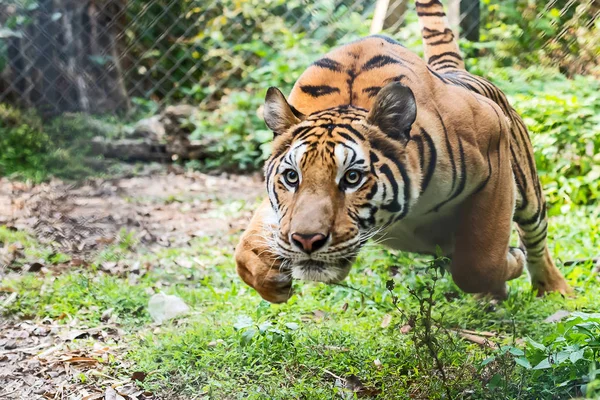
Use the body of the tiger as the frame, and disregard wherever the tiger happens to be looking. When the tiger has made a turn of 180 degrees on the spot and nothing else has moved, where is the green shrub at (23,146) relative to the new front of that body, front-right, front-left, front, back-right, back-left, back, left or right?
left

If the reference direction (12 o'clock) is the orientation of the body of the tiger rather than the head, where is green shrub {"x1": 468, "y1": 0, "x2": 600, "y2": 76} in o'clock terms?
The green shrub is roughly at 5 o'clock from the tiger.

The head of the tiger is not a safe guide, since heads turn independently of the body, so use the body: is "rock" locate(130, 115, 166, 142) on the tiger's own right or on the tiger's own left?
on the tiger's own right

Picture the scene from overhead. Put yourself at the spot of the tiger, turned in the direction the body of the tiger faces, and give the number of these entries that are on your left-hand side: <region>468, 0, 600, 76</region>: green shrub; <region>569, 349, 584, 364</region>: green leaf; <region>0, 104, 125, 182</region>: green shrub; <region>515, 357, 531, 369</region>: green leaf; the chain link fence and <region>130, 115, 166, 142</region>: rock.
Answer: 2

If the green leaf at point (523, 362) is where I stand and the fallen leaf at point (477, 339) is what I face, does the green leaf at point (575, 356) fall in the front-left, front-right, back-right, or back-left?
back-right

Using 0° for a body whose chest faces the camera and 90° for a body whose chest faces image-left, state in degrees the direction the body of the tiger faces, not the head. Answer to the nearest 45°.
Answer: approximately 45°

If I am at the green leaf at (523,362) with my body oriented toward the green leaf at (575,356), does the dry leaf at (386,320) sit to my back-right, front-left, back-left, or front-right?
back-left

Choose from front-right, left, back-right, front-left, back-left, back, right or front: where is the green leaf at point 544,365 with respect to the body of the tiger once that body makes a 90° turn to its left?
front

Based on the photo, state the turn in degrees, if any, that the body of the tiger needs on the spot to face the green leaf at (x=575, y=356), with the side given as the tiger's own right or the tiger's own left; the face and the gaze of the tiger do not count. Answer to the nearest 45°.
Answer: approximately 90° to the tiger's own left

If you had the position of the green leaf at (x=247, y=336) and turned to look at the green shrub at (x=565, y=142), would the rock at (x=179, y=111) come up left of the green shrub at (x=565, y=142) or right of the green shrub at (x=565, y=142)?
left

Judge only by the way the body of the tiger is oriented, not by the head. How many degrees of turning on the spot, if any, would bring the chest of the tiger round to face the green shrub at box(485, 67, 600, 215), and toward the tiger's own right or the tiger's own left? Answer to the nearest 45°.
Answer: approximately 180°
